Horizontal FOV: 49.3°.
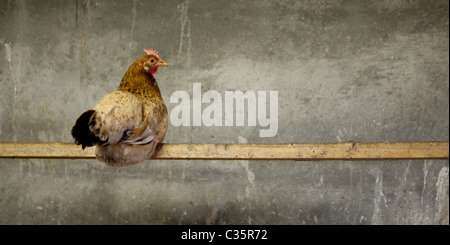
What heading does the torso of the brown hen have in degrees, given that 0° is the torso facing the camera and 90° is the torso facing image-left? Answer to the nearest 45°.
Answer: approximately 270°
